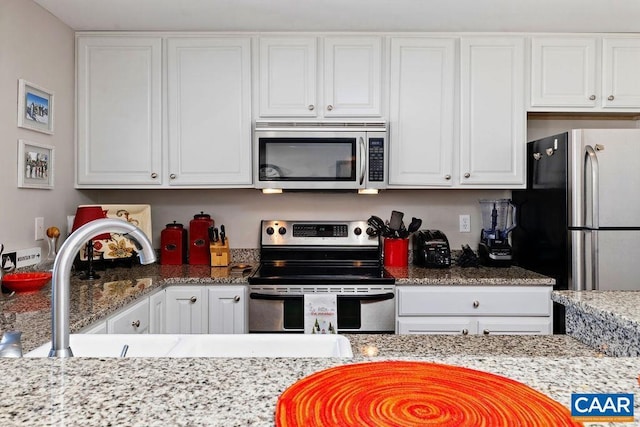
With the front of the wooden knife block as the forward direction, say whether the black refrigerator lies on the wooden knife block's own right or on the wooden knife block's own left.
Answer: on the wooden knife block's own left

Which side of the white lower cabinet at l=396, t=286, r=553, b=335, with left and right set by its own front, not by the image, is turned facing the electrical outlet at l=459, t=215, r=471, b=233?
back

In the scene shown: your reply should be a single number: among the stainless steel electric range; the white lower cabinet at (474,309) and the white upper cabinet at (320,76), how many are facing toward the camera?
3

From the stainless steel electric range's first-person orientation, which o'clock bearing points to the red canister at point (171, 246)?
The red canister is roughly at 4 o'clock from the stainless steel electric range.

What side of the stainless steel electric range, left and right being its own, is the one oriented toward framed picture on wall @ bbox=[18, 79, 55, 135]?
right

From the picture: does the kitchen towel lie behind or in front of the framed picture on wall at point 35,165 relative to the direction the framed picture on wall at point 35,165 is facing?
in front

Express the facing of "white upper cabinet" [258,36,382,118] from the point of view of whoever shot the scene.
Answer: facing the viewer

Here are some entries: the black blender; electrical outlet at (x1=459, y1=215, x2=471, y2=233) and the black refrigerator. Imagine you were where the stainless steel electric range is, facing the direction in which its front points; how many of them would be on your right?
0

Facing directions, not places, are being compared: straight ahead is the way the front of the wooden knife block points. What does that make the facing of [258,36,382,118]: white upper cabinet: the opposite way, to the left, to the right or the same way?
the same way

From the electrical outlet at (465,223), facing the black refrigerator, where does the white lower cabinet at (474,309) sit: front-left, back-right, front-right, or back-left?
front-right

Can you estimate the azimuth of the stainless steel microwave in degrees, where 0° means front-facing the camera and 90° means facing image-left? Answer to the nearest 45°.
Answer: approximately 0°

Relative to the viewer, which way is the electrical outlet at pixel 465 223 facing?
toward the camera

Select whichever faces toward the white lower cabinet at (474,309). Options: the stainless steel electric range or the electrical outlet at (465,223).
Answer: the electrical outlet

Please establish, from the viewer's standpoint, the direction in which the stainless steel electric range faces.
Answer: facing the viewer

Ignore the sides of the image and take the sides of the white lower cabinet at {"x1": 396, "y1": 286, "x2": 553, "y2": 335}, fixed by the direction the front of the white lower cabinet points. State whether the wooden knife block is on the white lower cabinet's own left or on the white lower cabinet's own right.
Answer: on the white lower cabinet's own right

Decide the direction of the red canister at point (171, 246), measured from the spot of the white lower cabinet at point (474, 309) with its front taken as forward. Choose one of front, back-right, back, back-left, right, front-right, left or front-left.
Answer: right

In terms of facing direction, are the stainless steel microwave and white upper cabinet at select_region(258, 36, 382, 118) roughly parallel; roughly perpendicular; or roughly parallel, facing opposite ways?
roughly parallel

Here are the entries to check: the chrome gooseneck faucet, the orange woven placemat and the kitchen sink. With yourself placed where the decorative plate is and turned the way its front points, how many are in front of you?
3

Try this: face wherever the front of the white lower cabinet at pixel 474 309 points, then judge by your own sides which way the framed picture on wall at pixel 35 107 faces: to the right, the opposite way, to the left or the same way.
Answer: to the left
